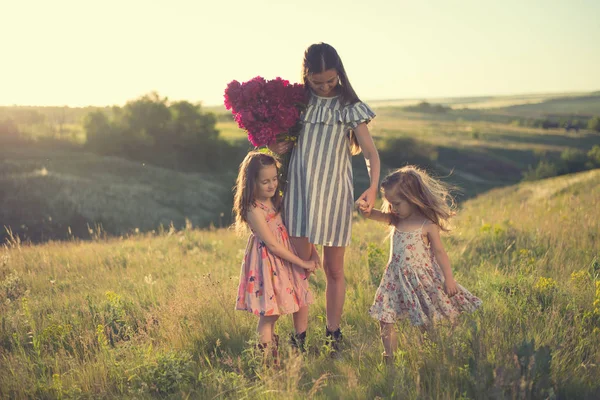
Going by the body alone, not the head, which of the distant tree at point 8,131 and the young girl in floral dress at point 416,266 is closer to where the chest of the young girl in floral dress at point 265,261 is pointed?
the young girl in floral dress

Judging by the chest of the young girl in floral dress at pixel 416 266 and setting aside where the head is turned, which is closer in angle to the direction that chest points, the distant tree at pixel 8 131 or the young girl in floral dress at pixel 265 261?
the young girl in floral dress

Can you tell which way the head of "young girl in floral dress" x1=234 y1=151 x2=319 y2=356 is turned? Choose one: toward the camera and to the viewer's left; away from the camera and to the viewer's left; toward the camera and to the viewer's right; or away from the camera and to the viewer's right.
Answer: toward the camera and to the viewer's right

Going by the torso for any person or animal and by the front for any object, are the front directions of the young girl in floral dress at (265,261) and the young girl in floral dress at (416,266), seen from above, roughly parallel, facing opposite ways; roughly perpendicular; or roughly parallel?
roughly perpendicular

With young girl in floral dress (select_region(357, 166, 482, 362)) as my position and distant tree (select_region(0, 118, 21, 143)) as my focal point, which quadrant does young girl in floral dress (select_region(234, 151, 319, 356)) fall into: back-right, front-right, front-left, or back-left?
front-left

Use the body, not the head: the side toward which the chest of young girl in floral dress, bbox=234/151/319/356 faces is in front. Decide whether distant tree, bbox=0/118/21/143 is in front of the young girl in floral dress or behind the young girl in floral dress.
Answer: behind

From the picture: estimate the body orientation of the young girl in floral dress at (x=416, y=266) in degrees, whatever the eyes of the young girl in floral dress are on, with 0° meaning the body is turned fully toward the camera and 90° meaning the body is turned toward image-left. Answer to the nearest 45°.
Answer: approximately 45°

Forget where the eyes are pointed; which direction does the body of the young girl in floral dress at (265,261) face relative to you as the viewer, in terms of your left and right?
facing the viewer and to the right of the viewer

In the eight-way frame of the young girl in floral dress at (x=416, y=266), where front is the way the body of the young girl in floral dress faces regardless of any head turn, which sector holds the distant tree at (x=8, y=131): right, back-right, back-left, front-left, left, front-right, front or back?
right

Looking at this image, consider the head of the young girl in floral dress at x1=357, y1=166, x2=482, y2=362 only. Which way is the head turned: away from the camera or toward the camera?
toward the camera

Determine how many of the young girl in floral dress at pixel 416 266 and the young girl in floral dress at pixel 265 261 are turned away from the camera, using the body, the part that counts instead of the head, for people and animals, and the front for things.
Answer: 0

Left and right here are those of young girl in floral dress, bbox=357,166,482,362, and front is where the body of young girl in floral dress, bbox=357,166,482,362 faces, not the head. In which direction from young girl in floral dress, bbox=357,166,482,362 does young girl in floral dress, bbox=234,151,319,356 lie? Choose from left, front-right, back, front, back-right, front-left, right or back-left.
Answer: front-right

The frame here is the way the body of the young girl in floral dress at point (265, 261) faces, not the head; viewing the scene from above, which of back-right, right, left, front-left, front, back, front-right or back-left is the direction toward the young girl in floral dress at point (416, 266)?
front-left
